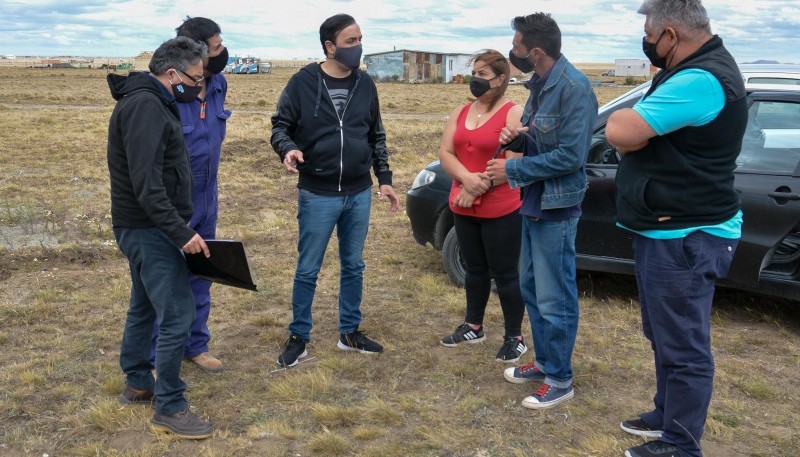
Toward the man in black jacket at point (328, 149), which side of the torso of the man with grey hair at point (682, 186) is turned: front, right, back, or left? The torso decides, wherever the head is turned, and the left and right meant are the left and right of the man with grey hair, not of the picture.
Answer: front

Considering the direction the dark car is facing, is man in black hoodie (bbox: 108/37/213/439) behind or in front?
in front

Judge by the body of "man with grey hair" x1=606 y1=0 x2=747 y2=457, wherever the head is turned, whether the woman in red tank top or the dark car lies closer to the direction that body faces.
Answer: the woman in red tank top

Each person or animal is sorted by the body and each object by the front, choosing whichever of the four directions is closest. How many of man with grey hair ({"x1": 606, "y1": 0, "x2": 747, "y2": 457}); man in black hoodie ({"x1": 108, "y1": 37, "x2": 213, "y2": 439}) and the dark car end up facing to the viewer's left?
2

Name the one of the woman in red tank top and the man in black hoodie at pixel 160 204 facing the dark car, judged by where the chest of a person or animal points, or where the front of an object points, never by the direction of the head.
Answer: the man in black hoodie

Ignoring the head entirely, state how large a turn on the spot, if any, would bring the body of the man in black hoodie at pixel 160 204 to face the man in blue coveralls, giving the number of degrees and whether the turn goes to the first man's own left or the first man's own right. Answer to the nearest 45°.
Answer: approximately 90° to the first man's own left

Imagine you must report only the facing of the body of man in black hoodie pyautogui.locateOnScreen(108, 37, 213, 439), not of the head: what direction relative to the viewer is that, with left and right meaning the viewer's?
facing to the right of the viewer

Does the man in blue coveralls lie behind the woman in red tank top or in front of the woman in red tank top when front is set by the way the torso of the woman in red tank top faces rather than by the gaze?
in front

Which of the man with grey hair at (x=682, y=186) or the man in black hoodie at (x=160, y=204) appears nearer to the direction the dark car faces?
the man in black hoodie

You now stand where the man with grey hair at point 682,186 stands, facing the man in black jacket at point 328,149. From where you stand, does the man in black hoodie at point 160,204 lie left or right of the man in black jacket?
left

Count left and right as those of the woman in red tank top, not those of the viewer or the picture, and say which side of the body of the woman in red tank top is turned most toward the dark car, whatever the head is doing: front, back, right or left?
back

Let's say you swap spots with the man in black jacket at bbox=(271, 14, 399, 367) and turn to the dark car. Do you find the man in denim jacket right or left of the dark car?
right

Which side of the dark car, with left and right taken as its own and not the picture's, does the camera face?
left

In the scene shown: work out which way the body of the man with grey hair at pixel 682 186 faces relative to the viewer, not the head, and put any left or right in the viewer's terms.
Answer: facing to the left of the viewer

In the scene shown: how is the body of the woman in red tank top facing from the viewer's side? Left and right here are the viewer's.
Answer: facing the viewer and to the left of the viewer
